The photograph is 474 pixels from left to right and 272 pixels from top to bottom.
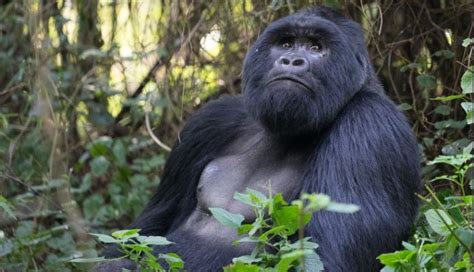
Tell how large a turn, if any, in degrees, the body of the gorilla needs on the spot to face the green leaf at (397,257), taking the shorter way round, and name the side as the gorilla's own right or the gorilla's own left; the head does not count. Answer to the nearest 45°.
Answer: approximately 45° to the gorilla's own left

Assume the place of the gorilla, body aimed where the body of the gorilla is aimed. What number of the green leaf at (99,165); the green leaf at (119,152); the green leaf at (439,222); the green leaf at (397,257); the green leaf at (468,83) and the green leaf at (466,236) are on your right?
2

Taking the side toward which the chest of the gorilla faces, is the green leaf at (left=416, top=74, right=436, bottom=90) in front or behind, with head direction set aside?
behind

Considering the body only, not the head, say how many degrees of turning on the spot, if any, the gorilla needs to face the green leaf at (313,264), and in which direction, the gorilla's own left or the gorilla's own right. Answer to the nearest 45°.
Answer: approximately 45° to the gorilla's own left

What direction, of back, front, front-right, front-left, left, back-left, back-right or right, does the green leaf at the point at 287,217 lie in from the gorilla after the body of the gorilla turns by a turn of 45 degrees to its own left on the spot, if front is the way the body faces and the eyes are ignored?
front

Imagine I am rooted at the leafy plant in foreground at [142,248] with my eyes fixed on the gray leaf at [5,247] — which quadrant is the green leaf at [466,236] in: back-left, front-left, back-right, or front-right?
back-right

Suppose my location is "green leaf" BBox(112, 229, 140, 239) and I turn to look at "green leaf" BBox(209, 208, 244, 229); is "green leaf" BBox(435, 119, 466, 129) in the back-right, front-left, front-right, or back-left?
front-left

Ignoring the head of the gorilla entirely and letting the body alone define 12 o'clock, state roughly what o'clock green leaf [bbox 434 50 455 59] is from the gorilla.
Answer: The green leaf is roughly at 6 o'clock from the gorilla.

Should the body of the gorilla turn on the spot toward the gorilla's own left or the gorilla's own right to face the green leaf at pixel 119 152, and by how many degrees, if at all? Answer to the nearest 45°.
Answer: approximately 90° to the gorilla's own right

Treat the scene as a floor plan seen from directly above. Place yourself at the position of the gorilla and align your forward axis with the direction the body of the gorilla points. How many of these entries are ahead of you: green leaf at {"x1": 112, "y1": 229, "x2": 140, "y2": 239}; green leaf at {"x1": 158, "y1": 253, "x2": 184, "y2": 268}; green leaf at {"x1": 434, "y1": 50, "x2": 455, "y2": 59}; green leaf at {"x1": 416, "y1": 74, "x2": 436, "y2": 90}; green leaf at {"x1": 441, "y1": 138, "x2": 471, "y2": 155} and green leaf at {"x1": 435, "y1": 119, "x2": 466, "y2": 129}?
2

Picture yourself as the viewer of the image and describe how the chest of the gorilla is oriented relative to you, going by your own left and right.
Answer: facing the viewer and to the left of the viewer

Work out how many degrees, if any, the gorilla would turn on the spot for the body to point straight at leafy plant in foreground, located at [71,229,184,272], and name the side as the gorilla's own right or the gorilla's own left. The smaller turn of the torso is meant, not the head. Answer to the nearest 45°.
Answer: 0° — it already faces it

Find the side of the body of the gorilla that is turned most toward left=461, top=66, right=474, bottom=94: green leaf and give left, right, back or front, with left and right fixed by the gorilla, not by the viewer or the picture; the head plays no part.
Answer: left

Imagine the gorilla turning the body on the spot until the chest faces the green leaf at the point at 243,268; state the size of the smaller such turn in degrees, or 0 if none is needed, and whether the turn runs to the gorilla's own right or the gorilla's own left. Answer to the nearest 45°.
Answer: approximately 45° to the gorilla's own left
